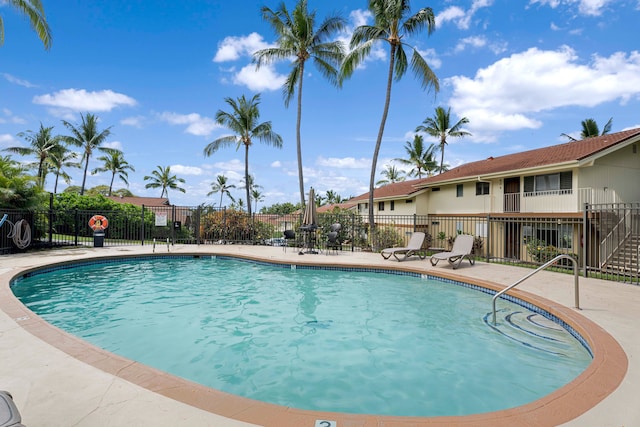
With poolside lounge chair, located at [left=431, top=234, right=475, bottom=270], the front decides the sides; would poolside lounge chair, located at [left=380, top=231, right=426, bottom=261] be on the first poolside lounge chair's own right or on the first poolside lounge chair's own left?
on the first poolside lounge chair's own right

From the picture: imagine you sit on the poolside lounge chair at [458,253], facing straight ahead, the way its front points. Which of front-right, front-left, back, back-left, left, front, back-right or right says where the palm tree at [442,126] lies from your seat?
back-right

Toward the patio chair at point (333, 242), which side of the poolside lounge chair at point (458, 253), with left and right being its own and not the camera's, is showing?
right

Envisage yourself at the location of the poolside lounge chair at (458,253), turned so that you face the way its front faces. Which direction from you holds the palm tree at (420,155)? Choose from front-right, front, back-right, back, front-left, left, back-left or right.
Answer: back-right

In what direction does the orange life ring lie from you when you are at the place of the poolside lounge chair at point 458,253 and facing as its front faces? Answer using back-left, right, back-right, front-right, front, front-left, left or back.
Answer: front-right

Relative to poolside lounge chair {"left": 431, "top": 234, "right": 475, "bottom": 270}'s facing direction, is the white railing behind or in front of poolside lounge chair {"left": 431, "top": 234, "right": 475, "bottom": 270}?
behind

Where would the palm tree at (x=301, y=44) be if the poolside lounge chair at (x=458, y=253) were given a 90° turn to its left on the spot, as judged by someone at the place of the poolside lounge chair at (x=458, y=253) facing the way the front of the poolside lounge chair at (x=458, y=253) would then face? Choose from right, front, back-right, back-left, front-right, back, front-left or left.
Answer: back

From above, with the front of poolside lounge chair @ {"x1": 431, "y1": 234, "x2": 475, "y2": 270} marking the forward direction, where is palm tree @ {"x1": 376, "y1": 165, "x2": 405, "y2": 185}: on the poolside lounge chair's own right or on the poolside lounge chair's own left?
on the poolside lounge chair's own right

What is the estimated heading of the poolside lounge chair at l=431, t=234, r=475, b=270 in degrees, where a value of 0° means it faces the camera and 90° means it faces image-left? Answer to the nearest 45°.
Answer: approximately 45°

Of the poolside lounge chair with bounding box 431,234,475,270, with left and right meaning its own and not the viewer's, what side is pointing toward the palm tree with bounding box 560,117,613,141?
back
